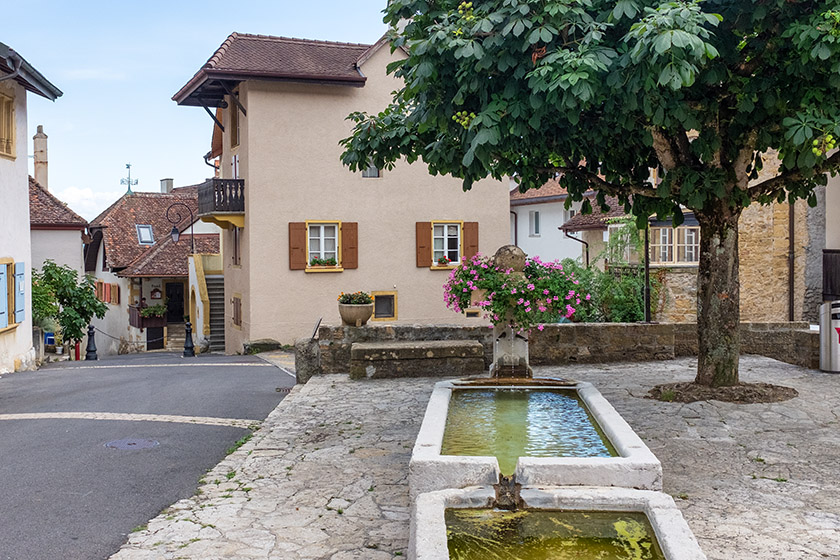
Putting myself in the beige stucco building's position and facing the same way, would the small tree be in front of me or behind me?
in front

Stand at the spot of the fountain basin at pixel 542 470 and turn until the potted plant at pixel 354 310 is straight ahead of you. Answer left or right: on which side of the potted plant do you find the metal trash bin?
right

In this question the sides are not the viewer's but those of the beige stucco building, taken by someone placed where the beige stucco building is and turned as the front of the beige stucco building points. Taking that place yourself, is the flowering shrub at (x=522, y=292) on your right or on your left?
on your left

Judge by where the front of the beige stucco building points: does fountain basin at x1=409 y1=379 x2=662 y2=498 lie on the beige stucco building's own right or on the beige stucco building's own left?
on the beige stucco building's own left

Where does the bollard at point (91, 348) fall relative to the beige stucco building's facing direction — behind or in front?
in front
